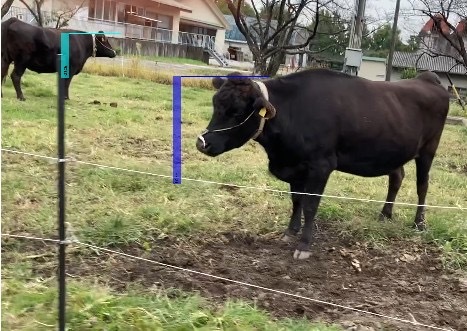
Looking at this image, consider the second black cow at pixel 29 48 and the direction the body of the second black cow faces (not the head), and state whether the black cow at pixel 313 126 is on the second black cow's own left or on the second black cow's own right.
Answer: on the second black cow's own right

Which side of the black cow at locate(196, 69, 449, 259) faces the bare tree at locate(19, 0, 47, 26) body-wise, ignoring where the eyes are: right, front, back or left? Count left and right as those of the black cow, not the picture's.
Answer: right

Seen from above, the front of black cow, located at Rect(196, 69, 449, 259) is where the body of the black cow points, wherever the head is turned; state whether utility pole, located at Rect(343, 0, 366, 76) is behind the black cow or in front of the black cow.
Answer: behind

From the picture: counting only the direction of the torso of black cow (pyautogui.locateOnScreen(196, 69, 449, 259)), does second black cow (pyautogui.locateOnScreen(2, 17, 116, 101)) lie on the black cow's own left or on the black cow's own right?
on the black cow's own right

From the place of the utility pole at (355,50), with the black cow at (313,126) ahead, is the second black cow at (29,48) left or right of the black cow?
right

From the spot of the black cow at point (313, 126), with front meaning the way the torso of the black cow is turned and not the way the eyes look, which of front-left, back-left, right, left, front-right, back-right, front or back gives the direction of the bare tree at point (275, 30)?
back-right

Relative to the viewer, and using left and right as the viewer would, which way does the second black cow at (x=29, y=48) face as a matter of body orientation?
facing to the right of the viewer

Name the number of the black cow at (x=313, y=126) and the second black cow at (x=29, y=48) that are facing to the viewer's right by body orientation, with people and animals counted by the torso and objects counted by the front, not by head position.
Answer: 1

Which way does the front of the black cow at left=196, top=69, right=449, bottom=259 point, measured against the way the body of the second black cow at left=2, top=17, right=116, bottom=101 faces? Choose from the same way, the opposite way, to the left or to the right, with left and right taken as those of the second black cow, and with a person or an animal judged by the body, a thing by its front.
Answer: the opposite way

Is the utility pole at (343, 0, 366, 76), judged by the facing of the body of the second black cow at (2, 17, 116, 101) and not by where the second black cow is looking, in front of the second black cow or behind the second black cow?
in front

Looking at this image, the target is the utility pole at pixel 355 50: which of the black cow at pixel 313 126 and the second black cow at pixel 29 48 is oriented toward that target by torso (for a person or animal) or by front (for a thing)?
the second black cow
